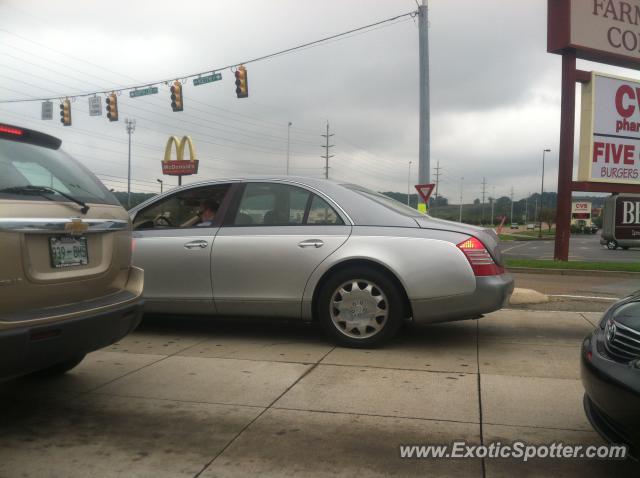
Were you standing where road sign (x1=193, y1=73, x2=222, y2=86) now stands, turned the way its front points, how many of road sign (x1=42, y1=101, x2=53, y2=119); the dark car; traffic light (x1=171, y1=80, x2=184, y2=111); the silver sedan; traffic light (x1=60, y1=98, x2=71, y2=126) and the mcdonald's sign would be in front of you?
2

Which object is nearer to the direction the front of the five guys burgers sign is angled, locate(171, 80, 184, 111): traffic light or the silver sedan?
the silver sedan

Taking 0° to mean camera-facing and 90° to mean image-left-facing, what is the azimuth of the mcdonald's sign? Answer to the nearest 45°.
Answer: approximately 0°

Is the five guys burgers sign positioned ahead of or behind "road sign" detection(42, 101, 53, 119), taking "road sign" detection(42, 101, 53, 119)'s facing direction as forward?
ahead

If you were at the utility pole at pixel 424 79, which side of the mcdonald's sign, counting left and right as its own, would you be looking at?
front

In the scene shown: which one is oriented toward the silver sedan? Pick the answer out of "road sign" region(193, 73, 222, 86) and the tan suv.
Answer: the road sign

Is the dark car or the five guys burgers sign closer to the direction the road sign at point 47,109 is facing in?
the dark car

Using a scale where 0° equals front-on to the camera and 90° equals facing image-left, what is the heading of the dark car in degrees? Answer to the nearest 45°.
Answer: approximately 45°

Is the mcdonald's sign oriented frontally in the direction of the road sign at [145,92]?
yes

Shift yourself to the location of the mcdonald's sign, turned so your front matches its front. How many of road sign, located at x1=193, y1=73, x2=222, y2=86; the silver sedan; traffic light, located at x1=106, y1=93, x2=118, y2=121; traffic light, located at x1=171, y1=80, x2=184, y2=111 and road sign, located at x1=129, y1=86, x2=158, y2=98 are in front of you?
5

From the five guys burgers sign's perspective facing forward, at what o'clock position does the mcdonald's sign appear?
The mcdonald's sign is roughly at 5 o'clock from the five guys burgers sign.

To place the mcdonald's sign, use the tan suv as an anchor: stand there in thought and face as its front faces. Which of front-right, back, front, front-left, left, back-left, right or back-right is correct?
front-right

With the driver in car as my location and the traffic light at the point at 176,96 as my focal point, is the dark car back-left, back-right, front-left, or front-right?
back-right

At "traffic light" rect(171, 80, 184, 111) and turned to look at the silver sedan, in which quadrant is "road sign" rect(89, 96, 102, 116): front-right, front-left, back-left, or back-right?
back-right

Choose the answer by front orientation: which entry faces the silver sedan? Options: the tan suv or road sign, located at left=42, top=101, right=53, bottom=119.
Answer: the road sign

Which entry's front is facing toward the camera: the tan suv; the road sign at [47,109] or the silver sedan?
the road sign

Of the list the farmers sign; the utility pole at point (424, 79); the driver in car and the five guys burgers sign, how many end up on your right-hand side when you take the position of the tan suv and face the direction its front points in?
4

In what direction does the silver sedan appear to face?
to the viewer's left

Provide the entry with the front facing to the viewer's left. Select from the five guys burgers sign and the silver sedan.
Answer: the silver sedan
